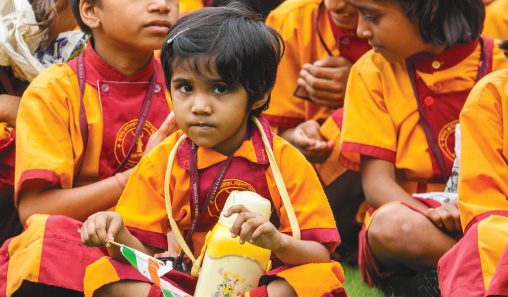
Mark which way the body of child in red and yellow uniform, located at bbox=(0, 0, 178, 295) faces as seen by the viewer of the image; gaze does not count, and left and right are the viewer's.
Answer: facing the viewer and to the right of the viewer

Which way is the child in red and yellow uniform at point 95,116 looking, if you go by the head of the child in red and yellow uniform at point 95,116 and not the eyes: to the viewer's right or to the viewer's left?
to the viewer's right

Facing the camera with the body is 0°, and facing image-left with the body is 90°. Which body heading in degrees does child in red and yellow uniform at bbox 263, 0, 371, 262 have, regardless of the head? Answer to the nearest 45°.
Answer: approximately 315°

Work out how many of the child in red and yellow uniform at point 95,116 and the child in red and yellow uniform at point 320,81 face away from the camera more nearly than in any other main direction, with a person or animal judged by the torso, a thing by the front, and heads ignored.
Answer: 0

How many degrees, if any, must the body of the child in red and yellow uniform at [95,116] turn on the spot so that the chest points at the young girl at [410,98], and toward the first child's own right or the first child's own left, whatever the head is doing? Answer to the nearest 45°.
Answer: approximately 45° to the first child's own left

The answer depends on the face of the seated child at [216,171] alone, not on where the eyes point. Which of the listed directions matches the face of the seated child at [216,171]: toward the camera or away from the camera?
toward the camera

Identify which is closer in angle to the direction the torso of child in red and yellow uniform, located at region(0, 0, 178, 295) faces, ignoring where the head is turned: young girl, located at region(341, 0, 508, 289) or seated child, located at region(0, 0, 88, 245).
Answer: the young girl

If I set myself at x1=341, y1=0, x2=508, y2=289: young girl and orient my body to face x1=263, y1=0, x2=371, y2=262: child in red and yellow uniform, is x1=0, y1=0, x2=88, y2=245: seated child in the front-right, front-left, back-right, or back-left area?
front-left

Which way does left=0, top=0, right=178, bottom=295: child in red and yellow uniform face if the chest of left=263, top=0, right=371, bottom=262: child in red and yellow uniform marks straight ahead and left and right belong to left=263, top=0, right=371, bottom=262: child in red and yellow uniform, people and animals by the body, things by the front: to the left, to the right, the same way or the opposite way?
the same way

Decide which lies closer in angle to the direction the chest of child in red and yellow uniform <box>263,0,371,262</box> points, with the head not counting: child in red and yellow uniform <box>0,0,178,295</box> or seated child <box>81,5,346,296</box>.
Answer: the seated child

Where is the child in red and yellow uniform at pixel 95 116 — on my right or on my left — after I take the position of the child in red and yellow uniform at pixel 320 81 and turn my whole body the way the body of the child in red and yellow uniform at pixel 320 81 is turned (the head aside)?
on my right

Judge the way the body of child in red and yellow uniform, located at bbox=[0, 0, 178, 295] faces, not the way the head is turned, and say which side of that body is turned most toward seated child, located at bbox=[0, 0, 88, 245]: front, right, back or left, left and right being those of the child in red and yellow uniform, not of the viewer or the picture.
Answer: back

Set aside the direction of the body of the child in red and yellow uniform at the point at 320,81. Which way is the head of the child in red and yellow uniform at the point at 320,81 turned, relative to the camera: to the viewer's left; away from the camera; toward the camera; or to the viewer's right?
toward the camera
